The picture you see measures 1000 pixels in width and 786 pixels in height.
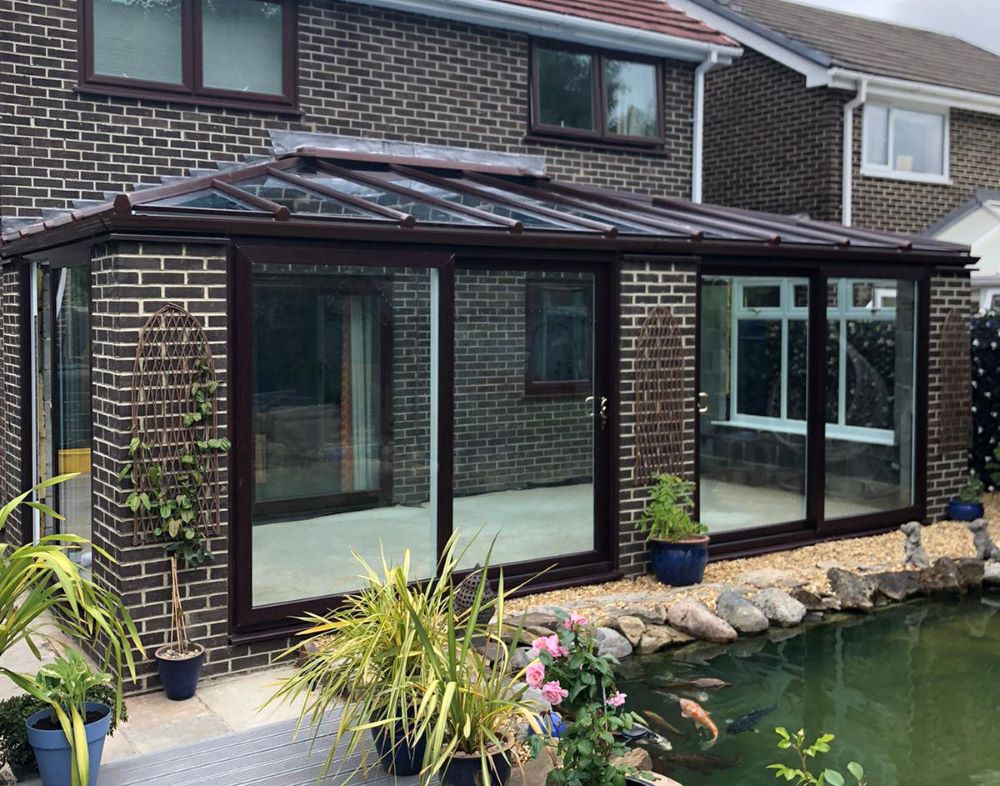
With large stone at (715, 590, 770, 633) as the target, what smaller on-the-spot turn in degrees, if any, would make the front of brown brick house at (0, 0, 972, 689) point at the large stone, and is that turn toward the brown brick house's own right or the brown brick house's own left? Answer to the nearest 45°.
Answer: approximately 45° to the brown brick house's own left

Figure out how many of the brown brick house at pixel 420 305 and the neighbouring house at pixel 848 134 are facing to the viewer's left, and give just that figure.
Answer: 0

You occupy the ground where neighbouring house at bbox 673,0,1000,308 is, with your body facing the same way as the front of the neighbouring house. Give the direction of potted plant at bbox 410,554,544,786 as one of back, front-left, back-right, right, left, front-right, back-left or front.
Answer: front-right

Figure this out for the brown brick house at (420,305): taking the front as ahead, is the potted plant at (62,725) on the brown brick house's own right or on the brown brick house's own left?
on the brown brick house's own right

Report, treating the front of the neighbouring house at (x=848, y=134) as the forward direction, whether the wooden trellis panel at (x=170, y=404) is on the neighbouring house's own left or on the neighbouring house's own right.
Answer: on the neighbouring house's own right
